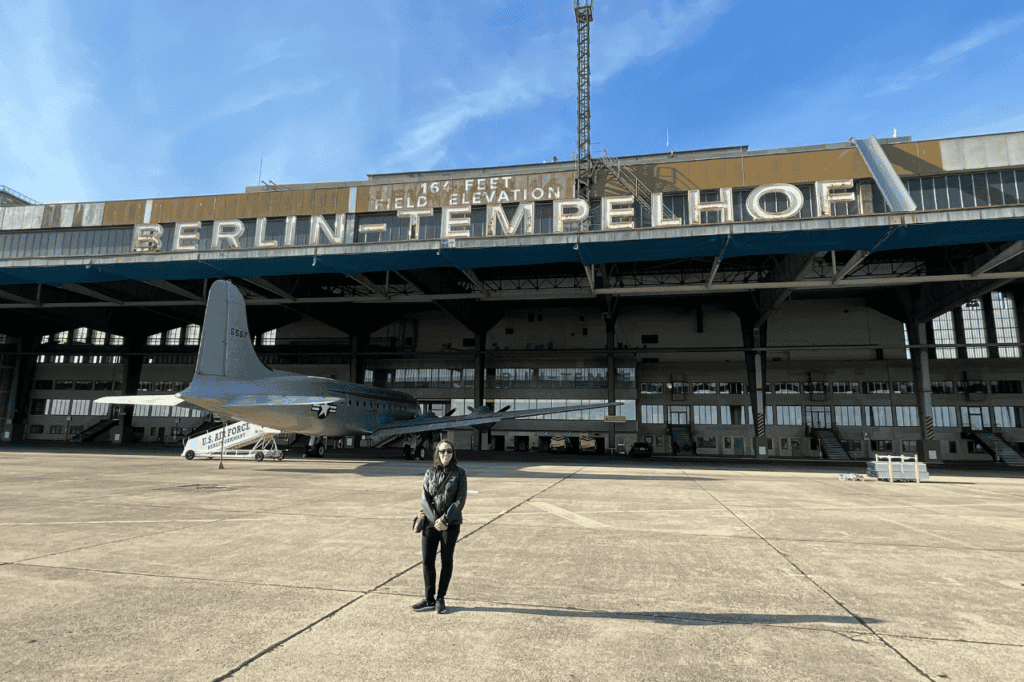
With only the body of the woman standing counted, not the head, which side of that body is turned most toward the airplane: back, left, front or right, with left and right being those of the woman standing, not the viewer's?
back

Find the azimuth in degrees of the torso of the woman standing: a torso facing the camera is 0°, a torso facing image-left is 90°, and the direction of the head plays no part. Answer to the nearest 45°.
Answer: approximately 0°

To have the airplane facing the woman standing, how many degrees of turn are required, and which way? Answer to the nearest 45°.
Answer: approximately 135° to its right

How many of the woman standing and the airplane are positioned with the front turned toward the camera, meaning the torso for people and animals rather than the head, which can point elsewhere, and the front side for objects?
1

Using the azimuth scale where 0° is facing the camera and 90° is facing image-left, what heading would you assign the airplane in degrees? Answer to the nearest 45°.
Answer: approximately 225°
